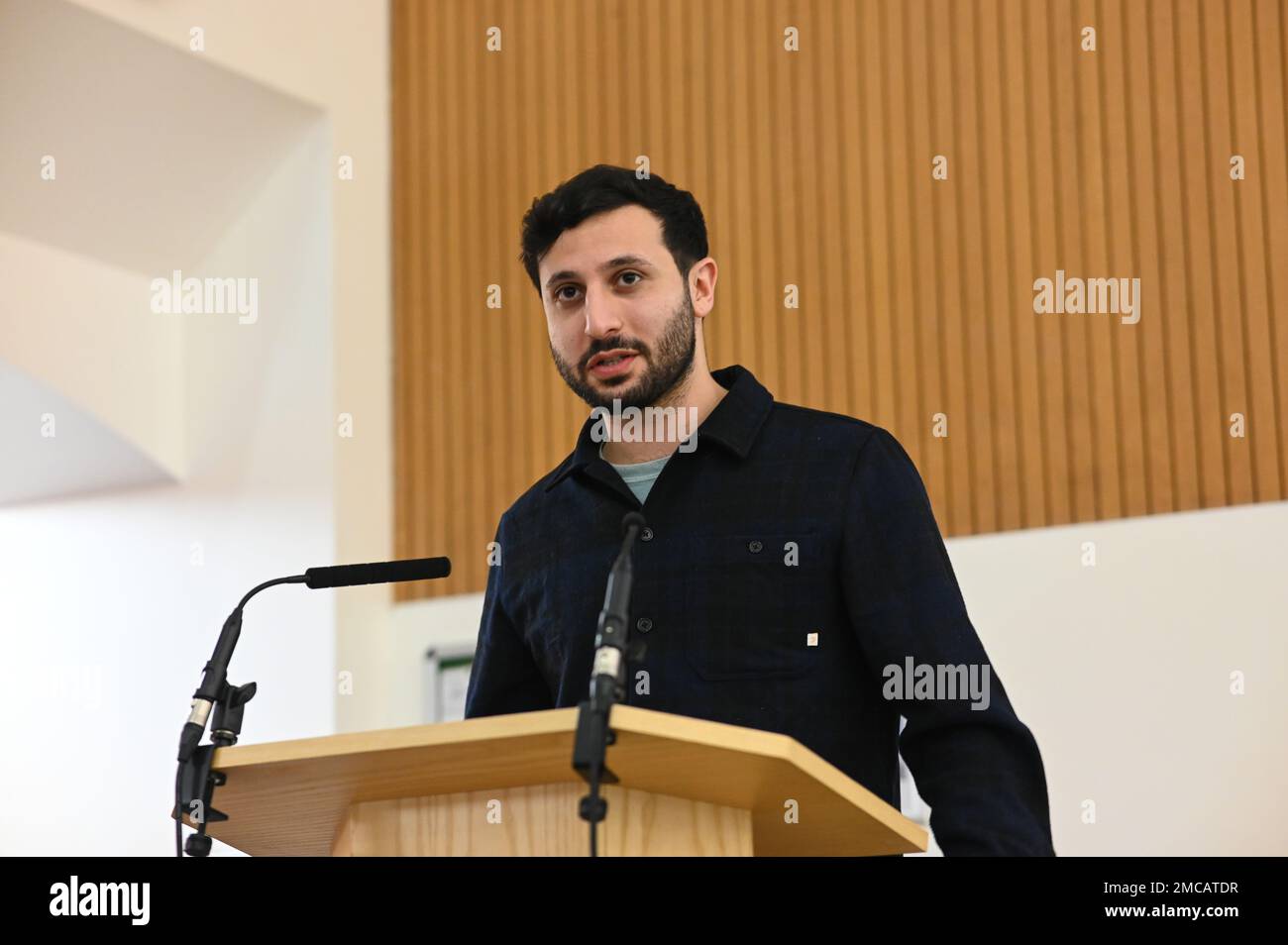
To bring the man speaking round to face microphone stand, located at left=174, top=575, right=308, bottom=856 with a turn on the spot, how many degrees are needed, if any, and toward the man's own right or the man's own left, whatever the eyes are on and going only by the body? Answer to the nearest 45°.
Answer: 0° — they already face it

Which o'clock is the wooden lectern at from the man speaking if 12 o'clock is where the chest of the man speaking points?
The wooden lectern is roughly at 11 o'clock from the man speaking.

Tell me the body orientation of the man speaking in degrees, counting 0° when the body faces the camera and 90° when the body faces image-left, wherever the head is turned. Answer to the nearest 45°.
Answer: approximately 45°

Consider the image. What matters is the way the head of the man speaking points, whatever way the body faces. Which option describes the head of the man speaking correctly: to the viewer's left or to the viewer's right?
to the viewer's left

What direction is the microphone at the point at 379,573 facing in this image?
to the viewer's right

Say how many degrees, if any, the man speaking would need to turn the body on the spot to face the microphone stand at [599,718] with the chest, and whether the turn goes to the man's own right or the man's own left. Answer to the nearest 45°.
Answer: approximately 45° to the man's own left
